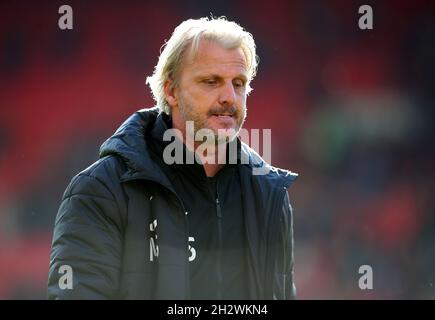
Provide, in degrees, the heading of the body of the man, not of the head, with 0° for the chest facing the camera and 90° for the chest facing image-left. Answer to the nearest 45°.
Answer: approximately 315°
